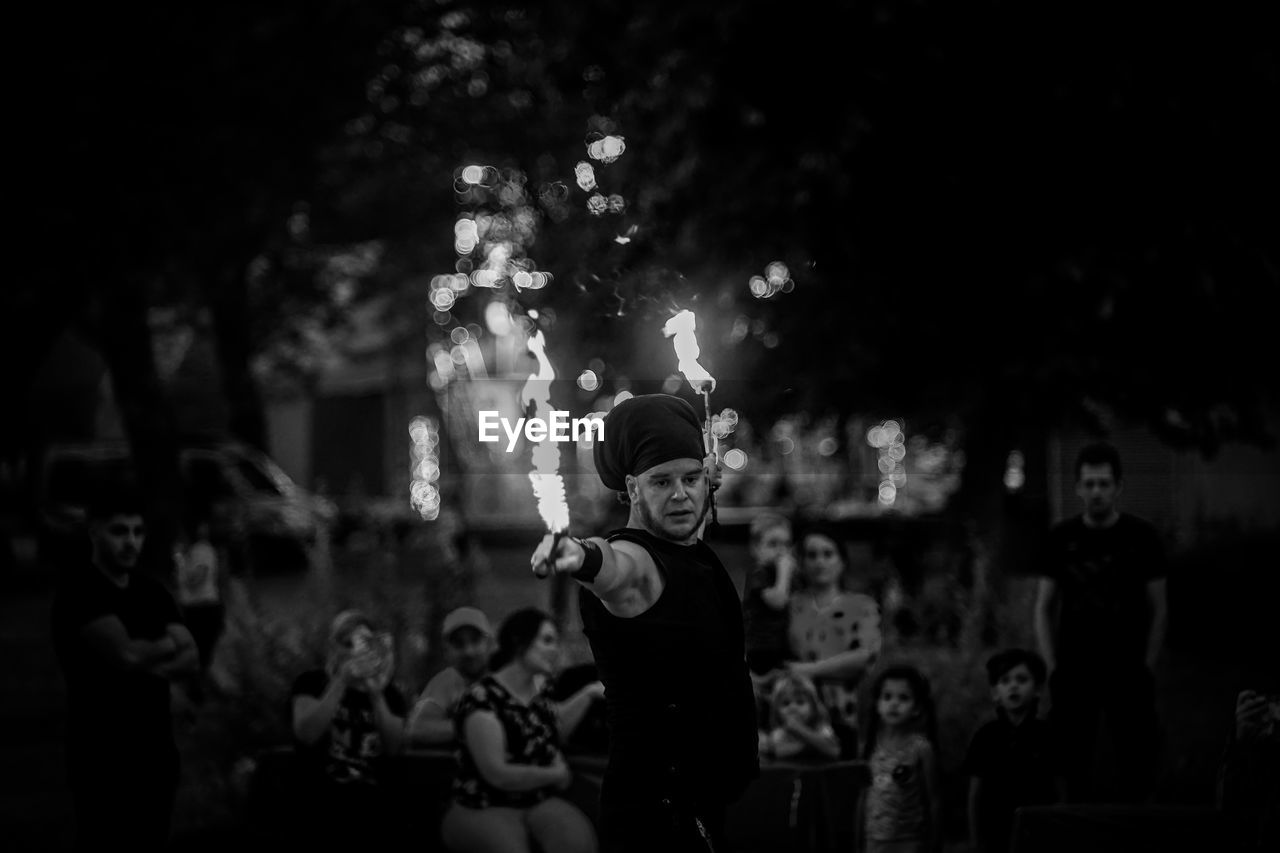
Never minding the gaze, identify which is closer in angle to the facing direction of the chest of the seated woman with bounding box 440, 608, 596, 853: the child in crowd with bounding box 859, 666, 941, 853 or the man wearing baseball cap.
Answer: the child in crowd

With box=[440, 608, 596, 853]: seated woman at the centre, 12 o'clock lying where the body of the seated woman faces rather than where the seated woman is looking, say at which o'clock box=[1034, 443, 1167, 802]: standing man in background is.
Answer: The standing man in background is roughly at 10 o'clock from the seated woman.

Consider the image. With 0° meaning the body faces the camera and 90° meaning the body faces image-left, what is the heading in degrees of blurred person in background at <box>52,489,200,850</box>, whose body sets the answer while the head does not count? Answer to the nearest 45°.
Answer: approximately 315°

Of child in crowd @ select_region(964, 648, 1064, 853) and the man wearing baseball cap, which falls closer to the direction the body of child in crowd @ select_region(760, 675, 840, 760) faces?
the child in crowd

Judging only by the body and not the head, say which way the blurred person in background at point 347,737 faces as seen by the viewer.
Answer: toward the camera

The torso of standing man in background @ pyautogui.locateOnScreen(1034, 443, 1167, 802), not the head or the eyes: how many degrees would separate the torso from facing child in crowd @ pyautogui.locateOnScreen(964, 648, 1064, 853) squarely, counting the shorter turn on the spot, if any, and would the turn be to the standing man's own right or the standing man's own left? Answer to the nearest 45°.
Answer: approximately 45° to the standing man's own right

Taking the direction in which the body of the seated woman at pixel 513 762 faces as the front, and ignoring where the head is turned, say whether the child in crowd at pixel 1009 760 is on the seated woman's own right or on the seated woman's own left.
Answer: on the seated woman's own left

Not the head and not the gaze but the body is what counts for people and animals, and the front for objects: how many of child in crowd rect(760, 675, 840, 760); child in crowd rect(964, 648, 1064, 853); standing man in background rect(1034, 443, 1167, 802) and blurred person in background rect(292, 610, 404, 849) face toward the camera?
4

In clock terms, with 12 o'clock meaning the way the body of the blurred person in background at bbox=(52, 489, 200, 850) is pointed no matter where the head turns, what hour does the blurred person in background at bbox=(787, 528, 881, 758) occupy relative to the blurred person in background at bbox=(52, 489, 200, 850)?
the blurred person in background at bbox=(787, 528, 881, 758) is roughly at 10 o'clock from the blurred person in background at bbox=(52, 489, 200, 850).

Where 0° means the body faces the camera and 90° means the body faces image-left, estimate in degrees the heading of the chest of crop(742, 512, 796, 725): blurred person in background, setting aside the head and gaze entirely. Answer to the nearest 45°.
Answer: approximately 315°

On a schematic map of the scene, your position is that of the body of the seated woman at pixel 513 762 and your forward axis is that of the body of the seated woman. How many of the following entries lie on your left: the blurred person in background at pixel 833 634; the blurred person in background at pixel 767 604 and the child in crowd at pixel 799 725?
3

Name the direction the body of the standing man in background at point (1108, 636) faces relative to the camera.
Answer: toward the camera

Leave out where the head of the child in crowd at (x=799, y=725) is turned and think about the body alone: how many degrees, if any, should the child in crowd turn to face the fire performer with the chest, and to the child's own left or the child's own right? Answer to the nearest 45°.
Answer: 0° — they already face them
